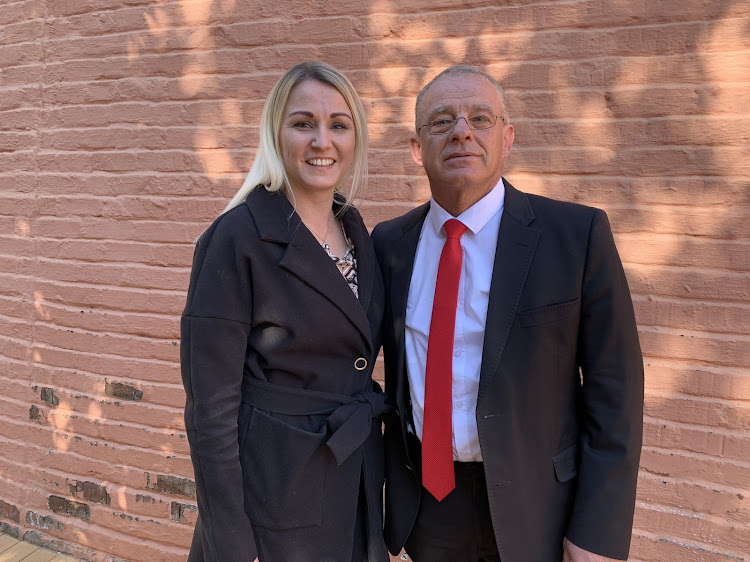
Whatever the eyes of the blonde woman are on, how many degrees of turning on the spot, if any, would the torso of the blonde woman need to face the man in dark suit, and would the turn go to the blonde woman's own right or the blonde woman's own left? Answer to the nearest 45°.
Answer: approximately 45° to the blonde woman's own left

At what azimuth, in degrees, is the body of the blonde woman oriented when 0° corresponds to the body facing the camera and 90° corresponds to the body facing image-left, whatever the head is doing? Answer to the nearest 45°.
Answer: approximately 315°
